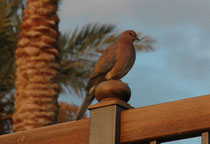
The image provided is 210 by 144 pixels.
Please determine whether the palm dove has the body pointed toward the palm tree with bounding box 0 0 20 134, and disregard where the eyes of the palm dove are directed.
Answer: no

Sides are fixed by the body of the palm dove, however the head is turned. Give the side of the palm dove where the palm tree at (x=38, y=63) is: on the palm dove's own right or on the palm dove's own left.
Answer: on the palm dove's own left

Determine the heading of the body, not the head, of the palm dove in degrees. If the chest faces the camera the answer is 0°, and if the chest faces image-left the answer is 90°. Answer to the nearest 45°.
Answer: approximately 270°
